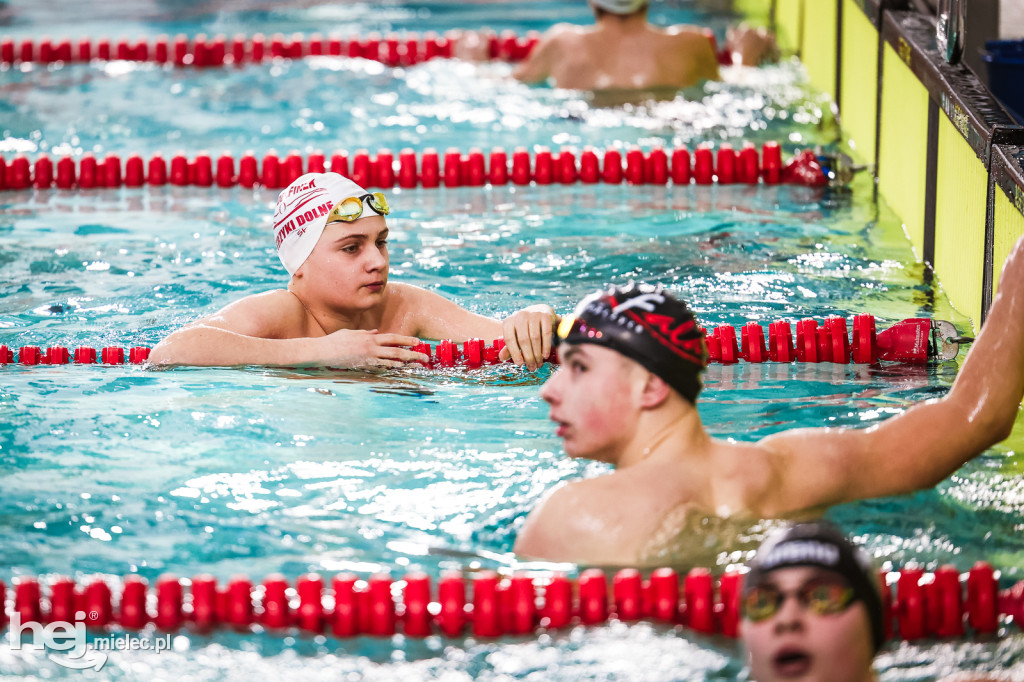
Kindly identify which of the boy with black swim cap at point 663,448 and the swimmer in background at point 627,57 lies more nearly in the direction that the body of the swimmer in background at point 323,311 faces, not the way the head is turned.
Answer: the boy with black swim cap

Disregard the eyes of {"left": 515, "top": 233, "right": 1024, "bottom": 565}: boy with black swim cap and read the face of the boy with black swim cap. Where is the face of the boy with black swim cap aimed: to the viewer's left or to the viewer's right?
to the viewer's left

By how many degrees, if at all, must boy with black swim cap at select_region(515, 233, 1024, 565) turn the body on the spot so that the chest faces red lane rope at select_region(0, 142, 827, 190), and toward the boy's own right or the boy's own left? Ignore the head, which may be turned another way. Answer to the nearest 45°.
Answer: approximately 45° to the boy's own right

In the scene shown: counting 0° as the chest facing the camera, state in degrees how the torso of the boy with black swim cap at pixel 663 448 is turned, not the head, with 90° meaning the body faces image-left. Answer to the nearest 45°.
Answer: approximately 135°

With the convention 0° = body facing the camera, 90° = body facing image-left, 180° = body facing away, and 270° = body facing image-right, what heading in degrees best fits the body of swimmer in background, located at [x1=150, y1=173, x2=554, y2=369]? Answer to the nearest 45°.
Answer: approximately 315°

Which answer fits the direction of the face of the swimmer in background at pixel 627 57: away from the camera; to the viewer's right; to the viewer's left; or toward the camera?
away from the camera

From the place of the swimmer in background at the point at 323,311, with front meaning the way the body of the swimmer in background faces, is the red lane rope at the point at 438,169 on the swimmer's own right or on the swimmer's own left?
on the swimmer's own left

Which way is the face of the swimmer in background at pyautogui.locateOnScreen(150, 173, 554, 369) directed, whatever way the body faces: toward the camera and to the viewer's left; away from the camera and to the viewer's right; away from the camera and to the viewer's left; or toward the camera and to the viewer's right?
toward the camera and to the viewer's right

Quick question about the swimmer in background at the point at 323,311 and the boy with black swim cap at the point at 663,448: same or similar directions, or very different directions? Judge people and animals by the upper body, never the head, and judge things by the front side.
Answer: very different directions
